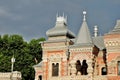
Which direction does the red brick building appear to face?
toward the camera
